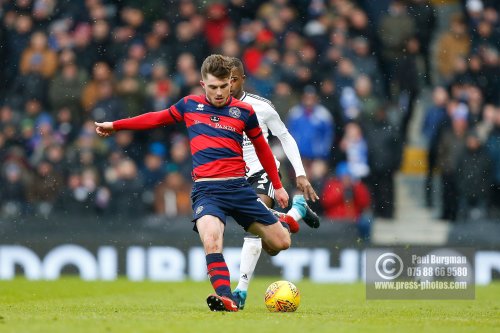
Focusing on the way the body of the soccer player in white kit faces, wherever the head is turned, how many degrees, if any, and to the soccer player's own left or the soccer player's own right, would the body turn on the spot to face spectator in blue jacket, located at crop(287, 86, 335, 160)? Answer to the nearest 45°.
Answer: approximately 135° to the soccer player's own right

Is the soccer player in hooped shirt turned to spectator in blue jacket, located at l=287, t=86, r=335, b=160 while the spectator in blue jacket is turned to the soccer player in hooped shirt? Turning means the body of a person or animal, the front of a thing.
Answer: no

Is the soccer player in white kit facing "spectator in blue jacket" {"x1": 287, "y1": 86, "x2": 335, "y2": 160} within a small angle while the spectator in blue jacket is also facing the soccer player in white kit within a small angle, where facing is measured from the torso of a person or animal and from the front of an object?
no

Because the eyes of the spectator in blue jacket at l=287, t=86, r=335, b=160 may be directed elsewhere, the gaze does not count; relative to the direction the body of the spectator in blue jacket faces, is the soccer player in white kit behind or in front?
in front

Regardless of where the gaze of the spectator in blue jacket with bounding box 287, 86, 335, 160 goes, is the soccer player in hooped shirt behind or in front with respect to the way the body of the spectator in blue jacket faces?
in front

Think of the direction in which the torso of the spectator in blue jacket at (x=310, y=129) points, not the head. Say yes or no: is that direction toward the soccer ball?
yes

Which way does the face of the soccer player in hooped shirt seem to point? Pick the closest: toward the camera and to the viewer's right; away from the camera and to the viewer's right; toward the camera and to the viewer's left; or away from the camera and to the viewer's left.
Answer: toward the camera and to the viewer's right

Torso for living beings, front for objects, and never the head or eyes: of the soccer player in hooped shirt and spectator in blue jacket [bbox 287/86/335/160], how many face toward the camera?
2

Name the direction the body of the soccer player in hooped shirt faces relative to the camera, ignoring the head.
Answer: toward the camera

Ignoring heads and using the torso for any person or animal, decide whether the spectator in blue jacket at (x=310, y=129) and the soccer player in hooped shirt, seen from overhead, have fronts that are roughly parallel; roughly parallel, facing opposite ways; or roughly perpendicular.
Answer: roughly parallel

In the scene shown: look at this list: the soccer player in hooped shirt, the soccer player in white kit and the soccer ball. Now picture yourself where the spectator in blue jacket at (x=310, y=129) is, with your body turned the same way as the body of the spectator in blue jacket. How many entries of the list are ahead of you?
3
